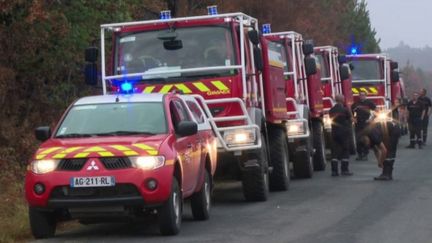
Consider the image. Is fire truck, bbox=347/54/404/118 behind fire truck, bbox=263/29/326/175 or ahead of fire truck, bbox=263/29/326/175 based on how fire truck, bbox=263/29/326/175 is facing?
behind

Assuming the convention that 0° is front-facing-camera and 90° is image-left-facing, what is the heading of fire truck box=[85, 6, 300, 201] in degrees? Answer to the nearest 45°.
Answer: approximately 0°

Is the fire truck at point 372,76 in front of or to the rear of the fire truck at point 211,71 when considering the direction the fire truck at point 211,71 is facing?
to the rear

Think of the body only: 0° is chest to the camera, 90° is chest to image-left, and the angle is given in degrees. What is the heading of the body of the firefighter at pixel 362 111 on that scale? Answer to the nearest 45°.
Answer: approximately 0°

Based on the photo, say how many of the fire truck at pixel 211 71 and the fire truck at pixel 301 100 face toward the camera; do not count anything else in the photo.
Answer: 2

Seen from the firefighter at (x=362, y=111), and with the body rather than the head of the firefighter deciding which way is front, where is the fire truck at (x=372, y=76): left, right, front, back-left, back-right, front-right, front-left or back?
back
